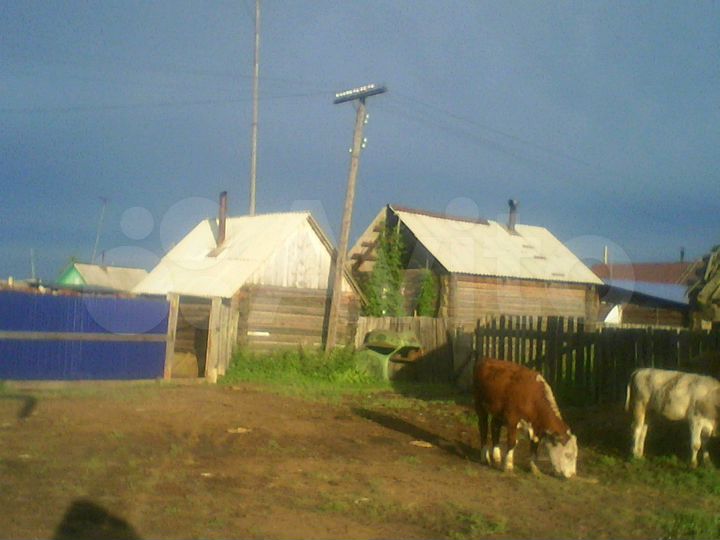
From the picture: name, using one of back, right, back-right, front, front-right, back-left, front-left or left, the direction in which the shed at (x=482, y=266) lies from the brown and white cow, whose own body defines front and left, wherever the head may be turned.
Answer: back-left

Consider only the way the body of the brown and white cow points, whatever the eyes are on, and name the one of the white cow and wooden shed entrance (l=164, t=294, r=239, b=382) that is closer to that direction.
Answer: the white cow

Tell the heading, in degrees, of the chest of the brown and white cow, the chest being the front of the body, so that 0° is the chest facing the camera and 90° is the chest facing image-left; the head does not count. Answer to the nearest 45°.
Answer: approximately 315°

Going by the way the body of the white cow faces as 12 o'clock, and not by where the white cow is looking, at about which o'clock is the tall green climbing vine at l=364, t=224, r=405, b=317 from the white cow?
The tall green climbing vine is roughly at 8 o'clock from the white cow.

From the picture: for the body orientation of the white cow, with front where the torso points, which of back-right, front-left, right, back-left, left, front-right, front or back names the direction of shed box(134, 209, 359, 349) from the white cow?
back-left

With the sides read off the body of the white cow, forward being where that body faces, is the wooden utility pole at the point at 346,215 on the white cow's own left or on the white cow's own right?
on the white cow's own left

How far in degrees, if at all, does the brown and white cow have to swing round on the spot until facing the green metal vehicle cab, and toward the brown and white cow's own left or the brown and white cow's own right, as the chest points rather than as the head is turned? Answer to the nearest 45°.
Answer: approximately 135° to the brown and white cow's own left

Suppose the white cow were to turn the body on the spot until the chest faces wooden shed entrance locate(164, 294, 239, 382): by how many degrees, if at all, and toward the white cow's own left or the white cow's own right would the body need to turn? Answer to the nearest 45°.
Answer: approximately 135° to the white cow's own left

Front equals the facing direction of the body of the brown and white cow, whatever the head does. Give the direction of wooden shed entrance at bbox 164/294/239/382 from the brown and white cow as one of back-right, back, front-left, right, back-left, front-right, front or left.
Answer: back

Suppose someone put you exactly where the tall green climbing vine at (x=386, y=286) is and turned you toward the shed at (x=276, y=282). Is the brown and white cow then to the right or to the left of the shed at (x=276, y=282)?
left

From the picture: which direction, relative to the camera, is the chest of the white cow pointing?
to the viewer's right

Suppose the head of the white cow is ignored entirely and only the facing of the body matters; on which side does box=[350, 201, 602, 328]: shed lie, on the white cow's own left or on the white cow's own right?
on the white cow's own left

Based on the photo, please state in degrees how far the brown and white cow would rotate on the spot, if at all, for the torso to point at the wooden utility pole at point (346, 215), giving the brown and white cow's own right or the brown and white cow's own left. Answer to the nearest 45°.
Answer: approximately 180°
